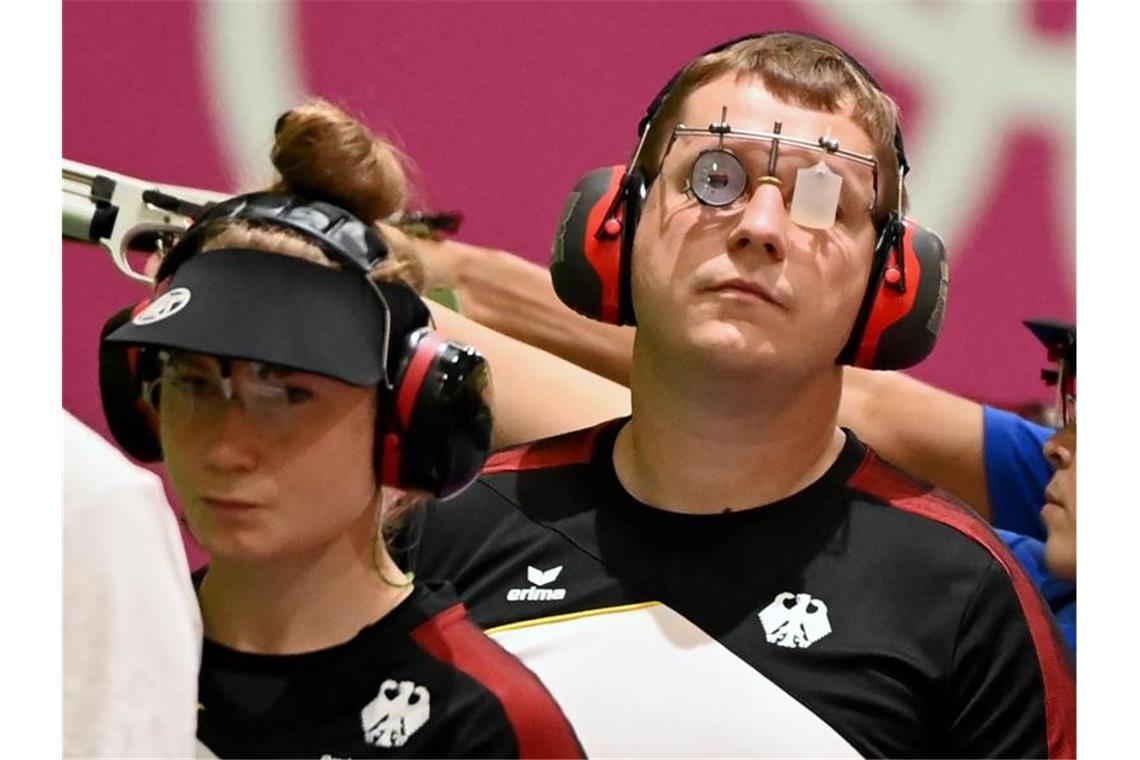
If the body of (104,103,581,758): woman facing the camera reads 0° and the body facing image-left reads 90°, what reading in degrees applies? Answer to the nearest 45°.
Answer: approximately 45°

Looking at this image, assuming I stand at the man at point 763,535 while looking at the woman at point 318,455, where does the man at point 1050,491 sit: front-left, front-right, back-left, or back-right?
back-right

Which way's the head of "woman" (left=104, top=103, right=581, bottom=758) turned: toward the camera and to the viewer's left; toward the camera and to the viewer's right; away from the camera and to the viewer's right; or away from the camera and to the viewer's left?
toward the camera and to the viewer's left

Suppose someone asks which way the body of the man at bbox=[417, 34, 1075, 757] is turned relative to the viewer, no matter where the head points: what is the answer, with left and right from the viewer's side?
facing the viewer

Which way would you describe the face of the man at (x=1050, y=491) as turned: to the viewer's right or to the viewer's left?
to the viewer's left
